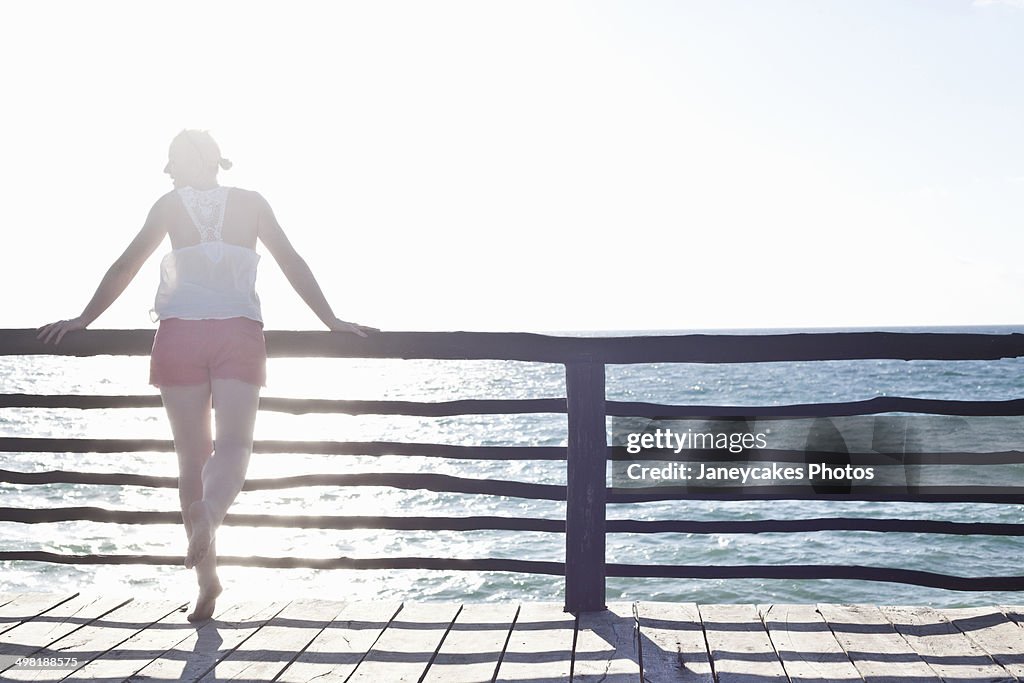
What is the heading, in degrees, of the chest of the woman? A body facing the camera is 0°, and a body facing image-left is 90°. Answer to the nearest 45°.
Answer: approximately 180°
